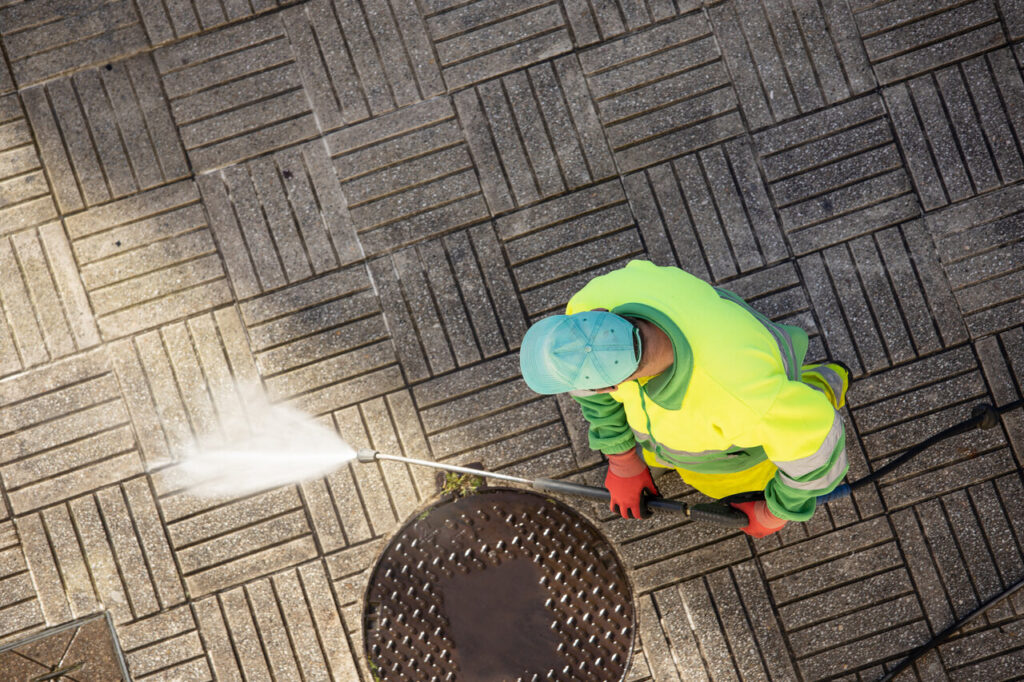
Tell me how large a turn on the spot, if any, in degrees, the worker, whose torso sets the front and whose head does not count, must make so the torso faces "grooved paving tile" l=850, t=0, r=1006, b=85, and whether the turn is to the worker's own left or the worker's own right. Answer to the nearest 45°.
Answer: approximately 180°

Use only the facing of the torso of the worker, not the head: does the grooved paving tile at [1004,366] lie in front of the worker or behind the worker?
behind

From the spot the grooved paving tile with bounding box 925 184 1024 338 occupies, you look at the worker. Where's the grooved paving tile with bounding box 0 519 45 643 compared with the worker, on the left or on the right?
right

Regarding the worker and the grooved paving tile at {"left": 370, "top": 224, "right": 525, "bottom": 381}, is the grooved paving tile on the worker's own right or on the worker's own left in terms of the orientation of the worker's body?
on the worker's own right

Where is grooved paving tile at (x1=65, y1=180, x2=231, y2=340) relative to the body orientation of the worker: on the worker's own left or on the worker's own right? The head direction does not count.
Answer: on the worker's own right

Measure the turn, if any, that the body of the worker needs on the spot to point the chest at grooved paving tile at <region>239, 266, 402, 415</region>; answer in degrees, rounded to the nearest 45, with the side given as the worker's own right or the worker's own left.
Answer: approximately 90° to the worker's own right

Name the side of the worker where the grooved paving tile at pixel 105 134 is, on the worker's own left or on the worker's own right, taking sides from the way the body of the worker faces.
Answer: on the worker's own right

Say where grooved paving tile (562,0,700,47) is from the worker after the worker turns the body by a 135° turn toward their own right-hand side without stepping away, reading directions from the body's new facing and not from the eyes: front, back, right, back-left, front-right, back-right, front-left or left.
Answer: front

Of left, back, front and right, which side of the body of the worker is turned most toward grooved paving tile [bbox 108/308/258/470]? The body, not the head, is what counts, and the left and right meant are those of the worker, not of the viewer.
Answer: right

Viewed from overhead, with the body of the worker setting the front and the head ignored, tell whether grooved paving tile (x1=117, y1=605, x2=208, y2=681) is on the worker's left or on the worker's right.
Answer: on the worker's right

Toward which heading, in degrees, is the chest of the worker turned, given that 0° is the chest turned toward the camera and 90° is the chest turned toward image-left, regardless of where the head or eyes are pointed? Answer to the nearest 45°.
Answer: approximately 45°
